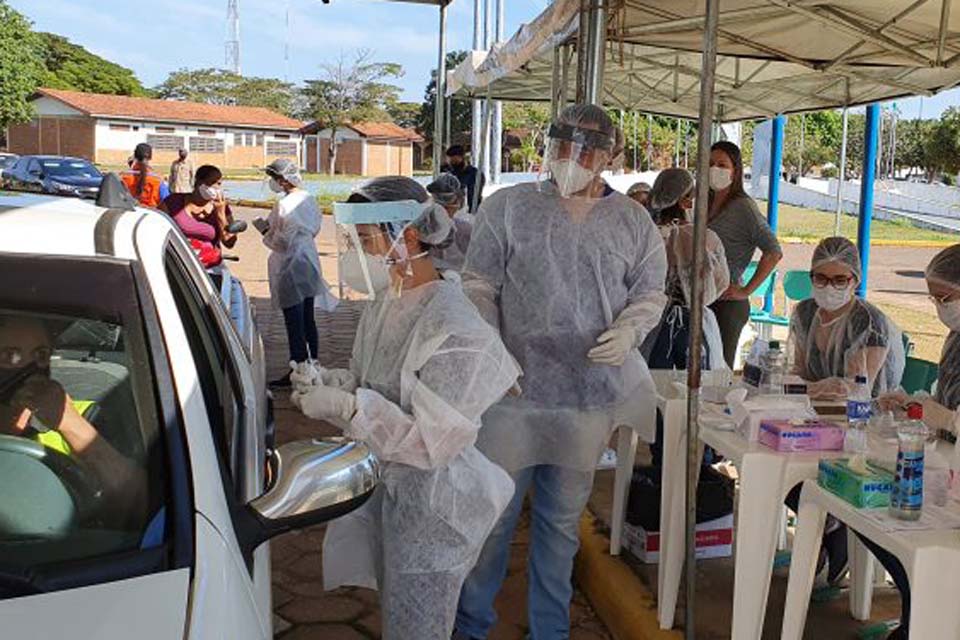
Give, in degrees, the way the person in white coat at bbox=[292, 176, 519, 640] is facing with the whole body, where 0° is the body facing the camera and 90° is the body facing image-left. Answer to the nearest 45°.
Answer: approximately 90°

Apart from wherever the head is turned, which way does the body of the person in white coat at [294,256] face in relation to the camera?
to the viewer's left

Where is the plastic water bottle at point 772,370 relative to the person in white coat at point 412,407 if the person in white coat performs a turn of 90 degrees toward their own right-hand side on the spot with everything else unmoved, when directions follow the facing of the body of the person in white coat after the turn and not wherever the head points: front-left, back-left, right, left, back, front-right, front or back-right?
front-right

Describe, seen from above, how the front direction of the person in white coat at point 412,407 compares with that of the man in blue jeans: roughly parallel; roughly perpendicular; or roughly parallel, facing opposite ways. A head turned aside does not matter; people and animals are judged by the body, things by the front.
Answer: roughly perpendicular

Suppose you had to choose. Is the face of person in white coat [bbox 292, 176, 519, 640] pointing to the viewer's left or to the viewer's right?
to the viewer's left

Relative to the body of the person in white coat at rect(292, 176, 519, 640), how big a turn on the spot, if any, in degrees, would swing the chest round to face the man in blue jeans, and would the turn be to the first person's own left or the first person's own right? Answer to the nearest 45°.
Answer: approximately 135° to the first person's own right

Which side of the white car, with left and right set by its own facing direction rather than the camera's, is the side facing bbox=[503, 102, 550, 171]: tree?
back

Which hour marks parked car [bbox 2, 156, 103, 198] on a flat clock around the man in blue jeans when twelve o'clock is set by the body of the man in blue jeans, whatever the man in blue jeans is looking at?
The parked car is roughly at 5 o'clock from the man in blue jeans.

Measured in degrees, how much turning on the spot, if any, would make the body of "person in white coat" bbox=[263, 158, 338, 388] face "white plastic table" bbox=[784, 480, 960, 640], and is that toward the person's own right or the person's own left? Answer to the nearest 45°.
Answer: approximately 90° to the person's own left
